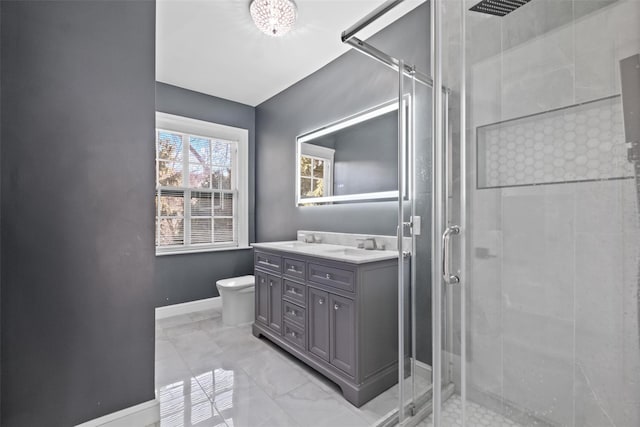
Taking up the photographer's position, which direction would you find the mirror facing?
facing the viewer and to the left of the viewer

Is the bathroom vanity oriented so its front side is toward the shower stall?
no

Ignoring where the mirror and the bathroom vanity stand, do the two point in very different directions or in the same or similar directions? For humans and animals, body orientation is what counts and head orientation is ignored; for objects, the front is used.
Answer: same or similar directions

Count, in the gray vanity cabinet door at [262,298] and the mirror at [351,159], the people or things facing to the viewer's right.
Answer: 0

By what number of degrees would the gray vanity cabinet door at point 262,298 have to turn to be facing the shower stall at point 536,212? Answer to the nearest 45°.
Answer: approximately 90° to its left

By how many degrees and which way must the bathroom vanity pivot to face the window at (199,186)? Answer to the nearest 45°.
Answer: approximately 90° to its right

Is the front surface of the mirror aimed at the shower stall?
no

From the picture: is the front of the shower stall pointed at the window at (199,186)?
no

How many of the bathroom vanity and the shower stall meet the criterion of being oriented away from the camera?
0
